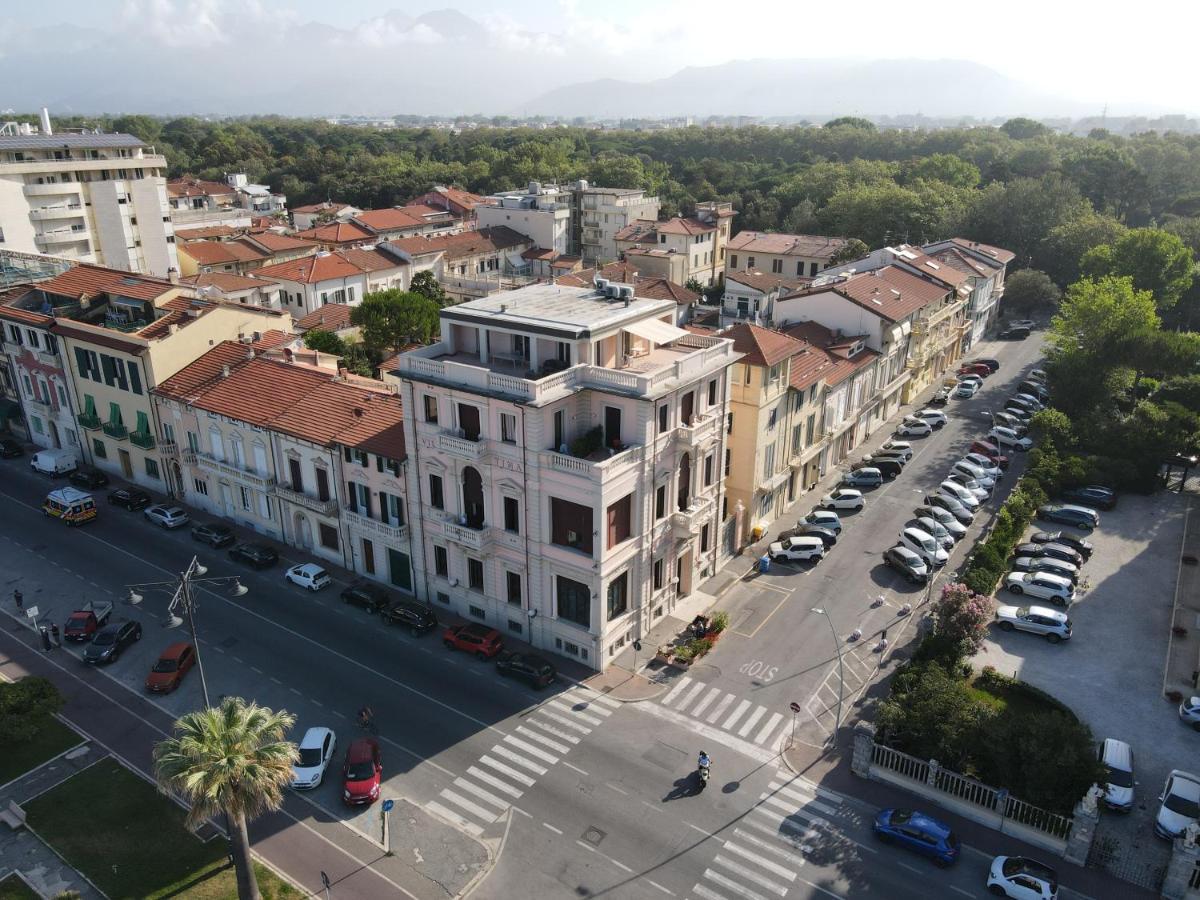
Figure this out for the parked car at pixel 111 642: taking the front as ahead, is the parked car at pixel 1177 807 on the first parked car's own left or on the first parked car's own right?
on the first parked car's own left

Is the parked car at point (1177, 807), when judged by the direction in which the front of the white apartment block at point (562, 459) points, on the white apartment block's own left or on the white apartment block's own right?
on the white apartment block's own left

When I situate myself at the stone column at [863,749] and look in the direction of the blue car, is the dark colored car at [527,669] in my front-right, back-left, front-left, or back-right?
back-right

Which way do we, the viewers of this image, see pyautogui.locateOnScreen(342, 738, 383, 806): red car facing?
facing the viewer

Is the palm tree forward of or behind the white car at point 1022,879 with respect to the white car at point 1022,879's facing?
forward

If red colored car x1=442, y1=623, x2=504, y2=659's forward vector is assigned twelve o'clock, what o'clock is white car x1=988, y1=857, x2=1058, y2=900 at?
The white car is roughly at 6 o'clock from the red colored car.

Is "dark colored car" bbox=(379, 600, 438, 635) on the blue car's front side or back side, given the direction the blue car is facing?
on the front side

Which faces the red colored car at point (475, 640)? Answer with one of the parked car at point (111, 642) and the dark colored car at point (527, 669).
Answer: the dark colored car at point (527, 669)

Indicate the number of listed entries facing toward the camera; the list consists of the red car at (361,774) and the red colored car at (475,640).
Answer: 1

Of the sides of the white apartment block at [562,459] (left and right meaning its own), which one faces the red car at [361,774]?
front
